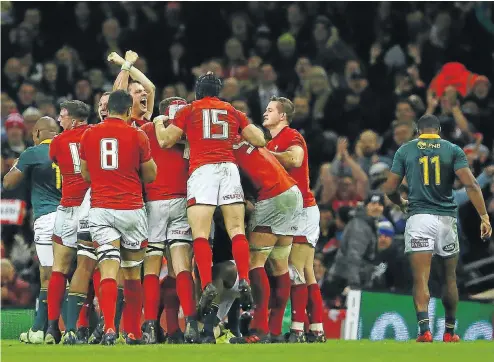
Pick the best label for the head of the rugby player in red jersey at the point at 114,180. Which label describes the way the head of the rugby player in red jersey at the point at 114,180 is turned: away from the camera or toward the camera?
away from the camera

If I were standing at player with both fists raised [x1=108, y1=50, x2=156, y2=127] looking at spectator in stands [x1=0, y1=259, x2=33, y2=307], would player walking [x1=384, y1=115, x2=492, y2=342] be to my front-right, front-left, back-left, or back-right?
back-right

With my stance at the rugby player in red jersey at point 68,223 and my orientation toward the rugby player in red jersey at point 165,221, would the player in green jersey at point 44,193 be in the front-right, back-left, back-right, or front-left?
back-left

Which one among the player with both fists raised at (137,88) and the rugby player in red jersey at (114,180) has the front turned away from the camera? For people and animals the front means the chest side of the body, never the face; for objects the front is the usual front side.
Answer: the rugby player in red jersey

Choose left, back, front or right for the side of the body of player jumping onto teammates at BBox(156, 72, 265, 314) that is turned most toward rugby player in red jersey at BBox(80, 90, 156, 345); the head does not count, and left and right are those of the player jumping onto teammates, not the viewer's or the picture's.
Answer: left

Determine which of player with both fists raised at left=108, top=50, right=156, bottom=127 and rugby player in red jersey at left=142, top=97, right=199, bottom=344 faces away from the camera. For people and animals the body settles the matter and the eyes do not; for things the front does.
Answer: the rugby player in red jersey

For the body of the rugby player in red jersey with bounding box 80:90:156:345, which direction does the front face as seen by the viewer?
away from the camera

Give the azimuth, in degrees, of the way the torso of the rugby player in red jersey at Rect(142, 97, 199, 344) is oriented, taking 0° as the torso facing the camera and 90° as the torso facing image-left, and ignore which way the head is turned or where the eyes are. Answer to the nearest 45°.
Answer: approximately 180°
